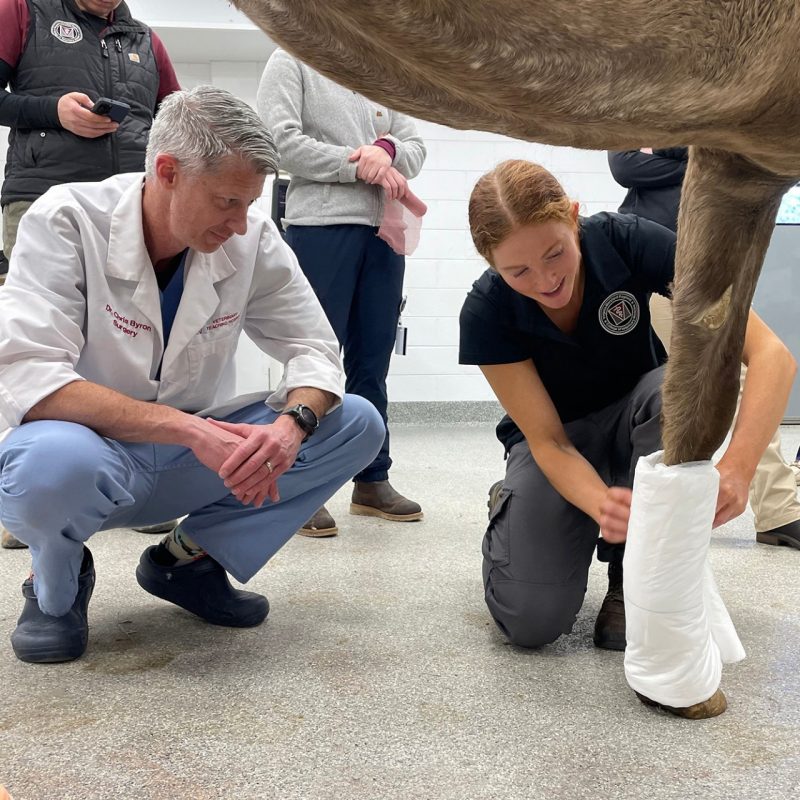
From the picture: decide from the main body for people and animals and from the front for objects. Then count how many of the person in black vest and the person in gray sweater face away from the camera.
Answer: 0

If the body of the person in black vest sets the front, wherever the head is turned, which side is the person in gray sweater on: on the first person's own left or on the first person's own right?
on the first person's own left

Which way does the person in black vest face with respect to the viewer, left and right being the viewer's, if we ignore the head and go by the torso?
facing the viewer and to the right of the viewer

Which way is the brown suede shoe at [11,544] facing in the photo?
to the viewer's right
